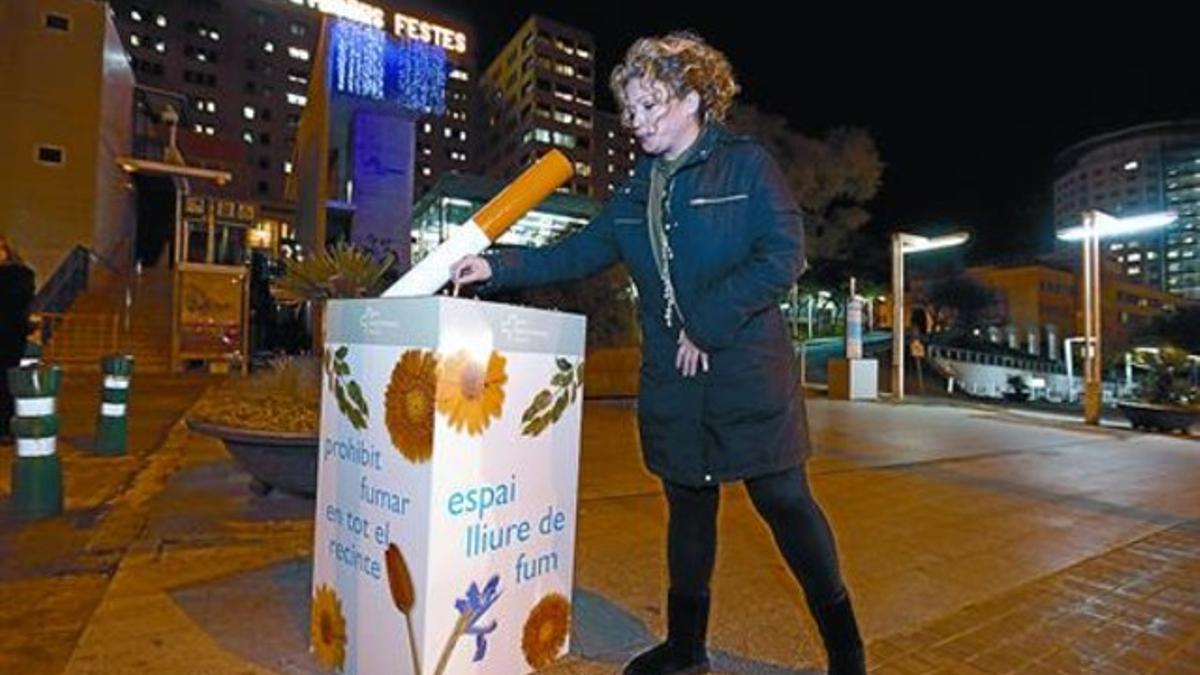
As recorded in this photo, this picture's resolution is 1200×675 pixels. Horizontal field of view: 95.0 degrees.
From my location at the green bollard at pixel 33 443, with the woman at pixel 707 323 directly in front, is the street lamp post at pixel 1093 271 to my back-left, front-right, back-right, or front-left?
front-left

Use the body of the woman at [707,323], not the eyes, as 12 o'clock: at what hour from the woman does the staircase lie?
The staircase is roughly at 3 o'clock from the woman.

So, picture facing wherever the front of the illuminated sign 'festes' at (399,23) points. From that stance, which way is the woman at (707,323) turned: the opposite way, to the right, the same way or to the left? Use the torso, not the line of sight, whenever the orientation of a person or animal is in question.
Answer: to the right

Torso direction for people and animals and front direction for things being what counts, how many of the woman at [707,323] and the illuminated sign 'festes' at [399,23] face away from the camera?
0

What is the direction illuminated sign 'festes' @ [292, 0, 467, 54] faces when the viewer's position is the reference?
facing the viewer

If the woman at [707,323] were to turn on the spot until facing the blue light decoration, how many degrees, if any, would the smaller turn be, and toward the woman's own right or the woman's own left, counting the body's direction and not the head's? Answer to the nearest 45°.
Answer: approximately 90° to the woman's own right

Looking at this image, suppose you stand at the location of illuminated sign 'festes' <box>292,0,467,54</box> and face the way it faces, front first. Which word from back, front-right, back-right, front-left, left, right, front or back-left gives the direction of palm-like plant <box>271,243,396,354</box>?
front

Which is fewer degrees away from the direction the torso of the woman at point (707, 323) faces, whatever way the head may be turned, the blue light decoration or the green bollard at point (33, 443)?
the green bollard

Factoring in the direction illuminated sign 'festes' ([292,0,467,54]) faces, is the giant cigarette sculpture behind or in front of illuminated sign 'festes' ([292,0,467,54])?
in front

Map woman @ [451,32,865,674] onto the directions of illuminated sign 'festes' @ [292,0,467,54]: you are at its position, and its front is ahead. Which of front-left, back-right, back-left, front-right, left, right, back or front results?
front

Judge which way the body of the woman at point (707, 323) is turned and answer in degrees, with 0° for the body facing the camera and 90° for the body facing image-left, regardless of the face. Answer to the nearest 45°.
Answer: approximately 45°
